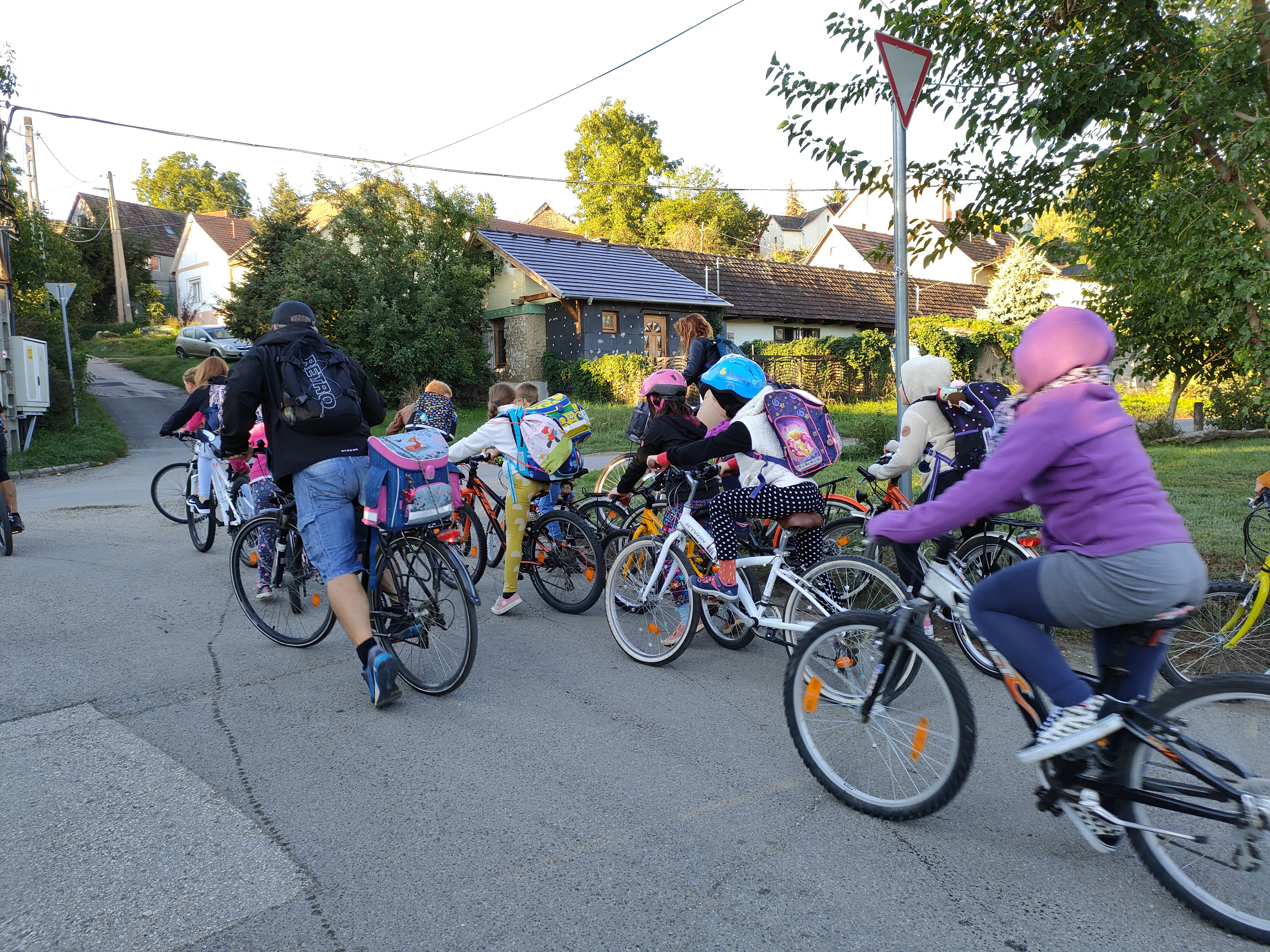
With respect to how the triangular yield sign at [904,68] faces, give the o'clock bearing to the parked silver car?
The parked silver car is roughly at 6 o'clock from the triangular yield sign.

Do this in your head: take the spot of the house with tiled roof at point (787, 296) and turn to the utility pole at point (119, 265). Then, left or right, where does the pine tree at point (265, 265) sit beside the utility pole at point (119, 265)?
left

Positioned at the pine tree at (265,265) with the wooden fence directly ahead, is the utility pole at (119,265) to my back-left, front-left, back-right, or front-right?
back-left

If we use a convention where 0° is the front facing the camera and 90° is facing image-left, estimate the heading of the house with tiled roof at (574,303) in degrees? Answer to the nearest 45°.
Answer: approximately 315°

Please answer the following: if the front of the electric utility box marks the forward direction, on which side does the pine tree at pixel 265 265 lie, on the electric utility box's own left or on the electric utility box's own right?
on the electric utility box's own left

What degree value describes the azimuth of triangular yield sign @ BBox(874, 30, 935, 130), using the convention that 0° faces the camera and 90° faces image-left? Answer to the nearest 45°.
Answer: approximately 315°

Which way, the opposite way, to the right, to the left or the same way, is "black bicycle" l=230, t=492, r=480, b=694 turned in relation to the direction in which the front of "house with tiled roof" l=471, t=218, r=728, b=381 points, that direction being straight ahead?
the opposite way

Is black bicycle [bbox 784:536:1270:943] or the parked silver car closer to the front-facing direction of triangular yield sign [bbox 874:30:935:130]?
the black bicycle

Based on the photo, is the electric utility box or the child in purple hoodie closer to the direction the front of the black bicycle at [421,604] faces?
the electric utility box

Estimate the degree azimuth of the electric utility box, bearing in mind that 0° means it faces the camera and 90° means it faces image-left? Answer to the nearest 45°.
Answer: approximately 315°
